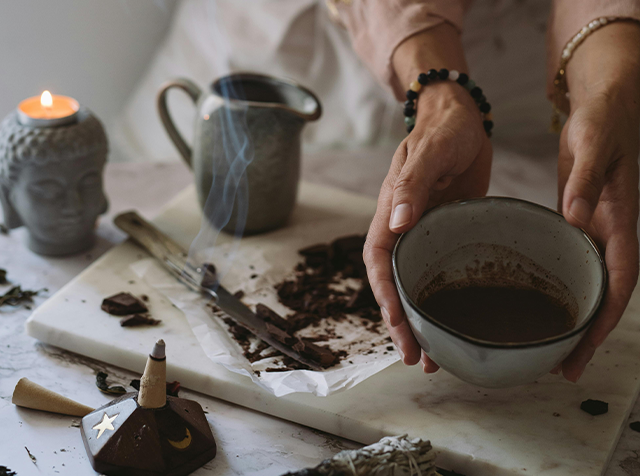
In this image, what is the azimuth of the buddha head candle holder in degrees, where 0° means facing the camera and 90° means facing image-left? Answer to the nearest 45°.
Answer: approximately 315°
